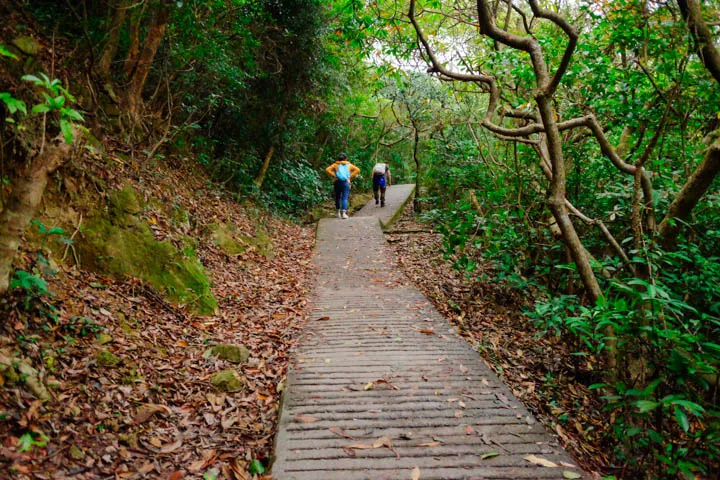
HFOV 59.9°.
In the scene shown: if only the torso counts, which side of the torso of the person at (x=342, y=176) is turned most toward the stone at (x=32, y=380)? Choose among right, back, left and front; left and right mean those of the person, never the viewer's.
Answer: back

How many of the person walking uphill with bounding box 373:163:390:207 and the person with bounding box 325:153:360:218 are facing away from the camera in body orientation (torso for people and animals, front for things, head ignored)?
2

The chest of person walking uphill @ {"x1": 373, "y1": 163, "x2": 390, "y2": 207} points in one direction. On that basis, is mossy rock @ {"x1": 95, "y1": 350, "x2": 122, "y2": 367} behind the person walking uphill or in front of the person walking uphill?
behind

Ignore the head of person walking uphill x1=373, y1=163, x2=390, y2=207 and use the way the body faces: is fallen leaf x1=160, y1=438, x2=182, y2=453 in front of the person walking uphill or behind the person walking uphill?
behind

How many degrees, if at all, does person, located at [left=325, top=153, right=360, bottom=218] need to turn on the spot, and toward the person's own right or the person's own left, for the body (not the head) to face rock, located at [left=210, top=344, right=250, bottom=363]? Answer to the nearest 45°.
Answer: approximately 180°

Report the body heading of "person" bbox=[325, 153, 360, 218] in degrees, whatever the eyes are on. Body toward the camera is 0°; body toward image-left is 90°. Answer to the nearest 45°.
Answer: approximately 180°

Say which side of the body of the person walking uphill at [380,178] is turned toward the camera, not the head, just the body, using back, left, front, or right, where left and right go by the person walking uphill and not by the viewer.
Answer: back

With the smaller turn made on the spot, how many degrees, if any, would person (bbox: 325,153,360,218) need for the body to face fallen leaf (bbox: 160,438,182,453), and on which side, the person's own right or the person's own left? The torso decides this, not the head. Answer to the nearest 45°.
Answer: approximately 180°

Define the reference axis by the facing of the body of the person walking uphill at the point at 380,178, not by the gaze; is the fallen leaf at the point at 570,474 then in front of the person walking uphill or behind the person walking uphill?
behind
